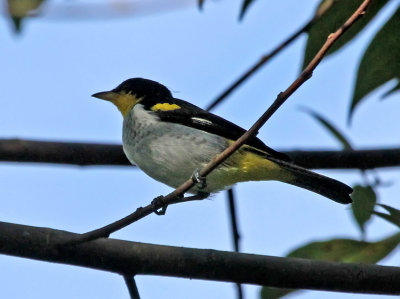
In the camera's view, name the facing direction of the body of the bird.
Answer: to the viewer's left

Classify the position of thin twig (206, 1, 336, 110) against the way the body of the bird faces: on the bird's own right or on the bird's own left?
on the bird's own right

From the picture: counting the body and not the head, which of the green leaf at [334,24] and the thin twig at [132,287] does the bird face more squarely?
the thin twig

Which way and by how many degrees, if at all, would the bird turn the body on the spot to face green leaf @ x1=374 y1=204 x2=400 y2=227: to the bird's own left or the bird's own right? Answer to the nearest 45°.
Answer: approximately 135° to the bird's own left
